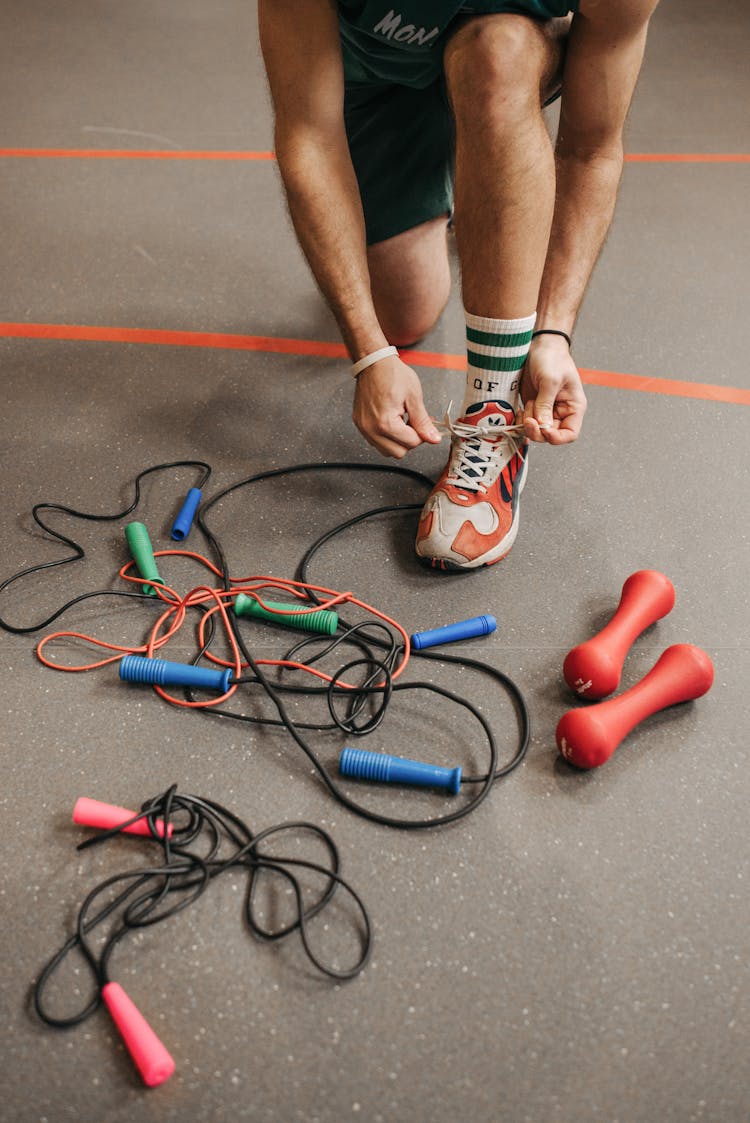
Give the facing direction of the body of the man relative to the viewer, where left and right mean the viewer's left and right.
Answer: facing the viewer
